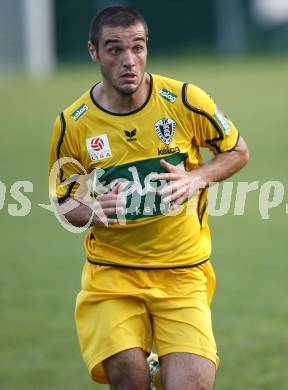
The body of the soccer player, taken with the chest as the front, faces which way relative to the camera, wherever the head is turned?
toward the camera
